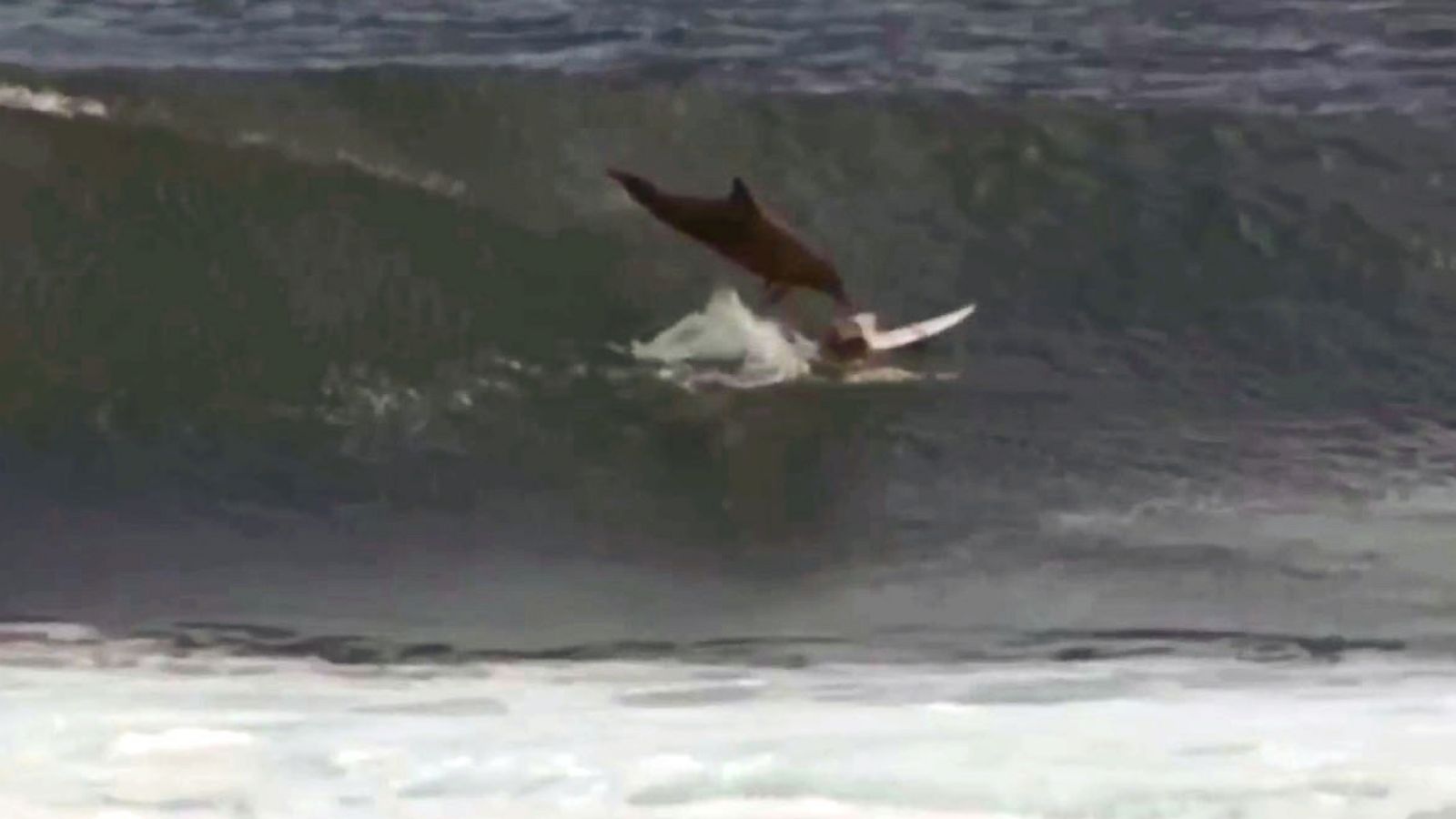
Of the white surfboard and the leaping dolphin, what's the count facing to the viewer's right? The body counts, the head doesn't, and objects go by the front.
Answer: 2

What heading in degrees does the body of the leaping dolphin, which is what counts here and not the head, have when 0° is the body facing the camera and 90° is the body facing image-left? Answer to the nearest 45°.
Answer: approximately 270°

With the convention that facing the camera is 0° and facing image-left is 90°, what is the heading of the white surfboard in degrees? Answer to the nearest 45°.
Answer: approximately 270°
